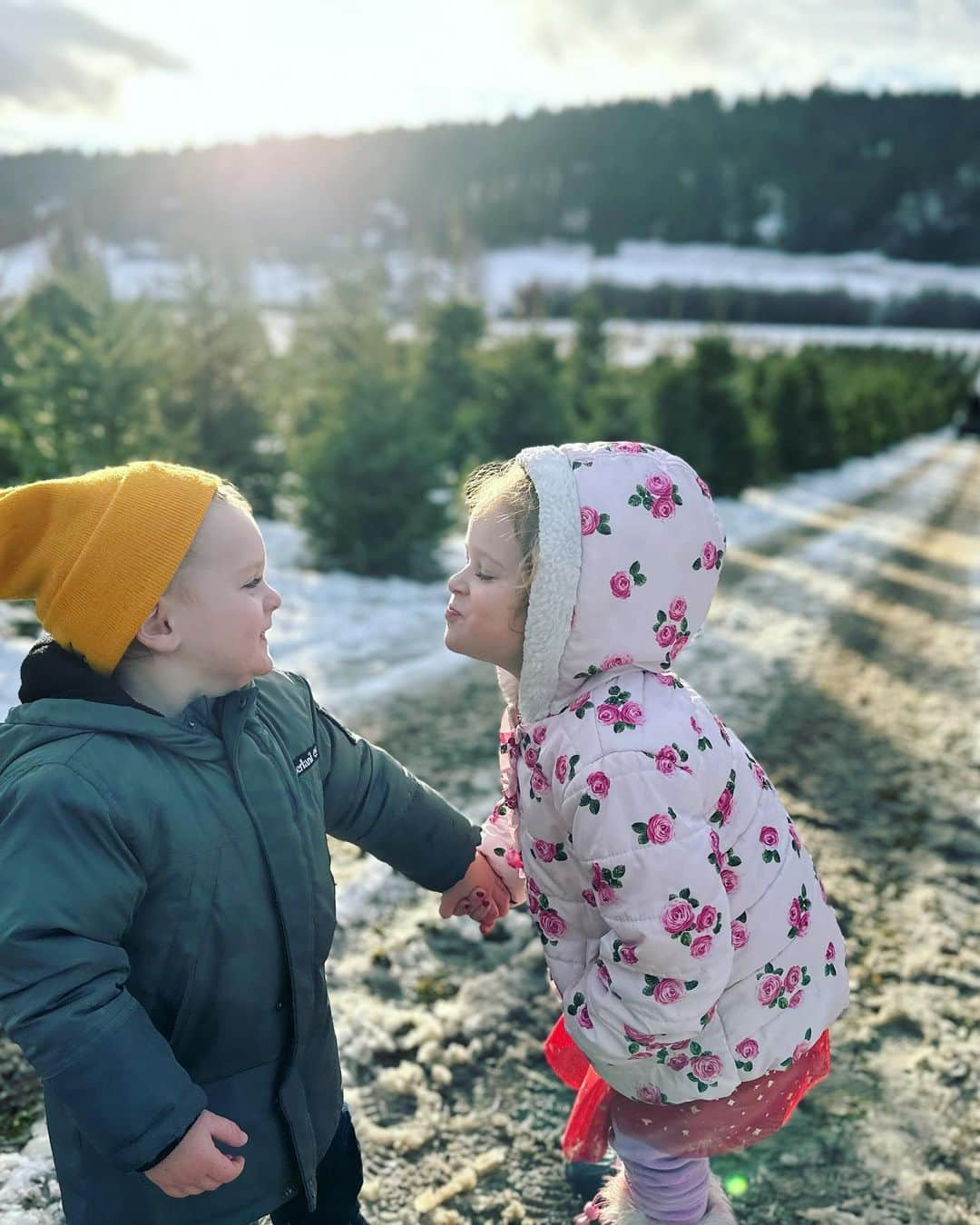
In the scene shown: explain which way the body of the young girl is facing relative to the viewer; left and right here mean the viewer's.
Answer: facing to the left of the viewer

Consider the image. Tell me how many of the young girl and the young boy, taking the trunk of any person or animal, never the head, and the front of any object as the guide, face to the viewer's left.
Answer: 1

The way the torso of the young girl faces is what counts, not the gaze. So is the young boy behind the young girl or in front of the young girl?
in front

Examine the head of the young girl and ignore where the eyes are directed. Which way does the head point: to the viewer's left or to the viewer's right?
to the viewer's left

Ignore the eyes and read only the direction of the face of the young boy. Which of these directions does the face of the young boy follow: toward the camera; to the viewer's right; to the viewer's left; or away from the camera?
to the viewer's right

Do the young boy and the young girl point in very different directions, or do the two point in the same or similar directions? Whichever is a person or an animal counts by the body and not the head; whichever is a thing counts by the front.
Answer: very different directions

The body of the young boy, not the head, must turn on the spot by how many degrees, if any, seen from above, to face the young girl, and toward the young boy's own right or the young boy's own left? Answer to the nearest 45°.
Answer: approximately 45° to the young boy's own left
